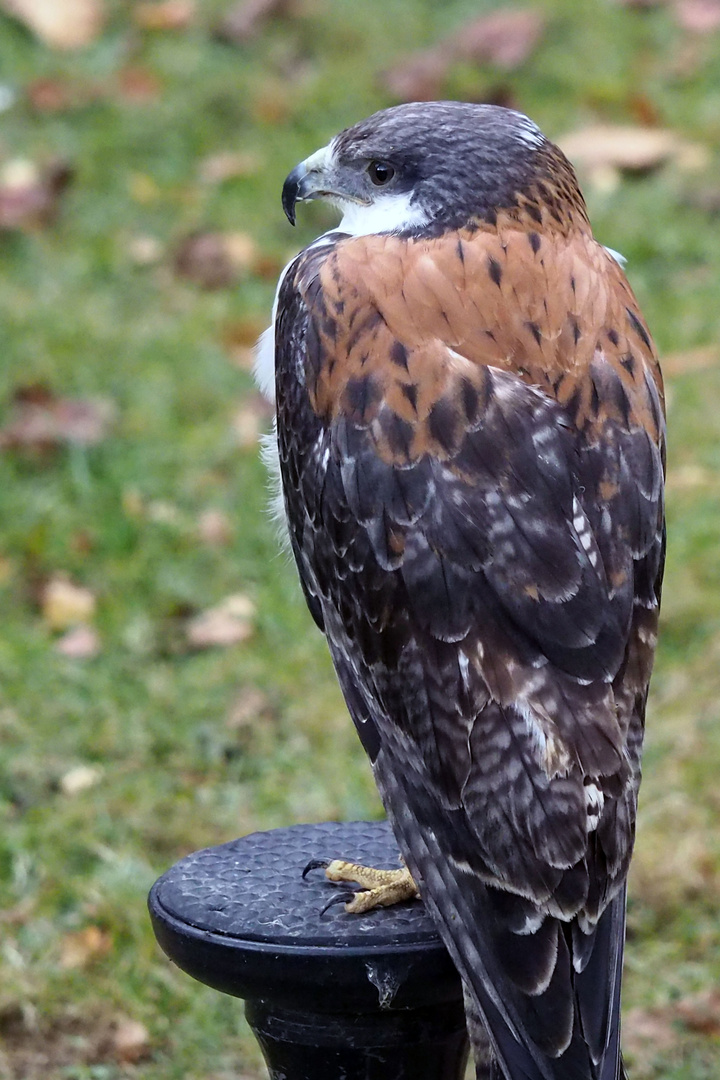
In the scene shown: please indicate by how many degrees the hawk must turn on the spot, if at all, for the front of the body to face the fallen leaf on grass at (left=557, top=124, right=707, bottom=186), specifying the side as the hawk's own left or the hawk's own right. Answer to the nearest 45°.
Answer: approximately 45° to the hawk's own right

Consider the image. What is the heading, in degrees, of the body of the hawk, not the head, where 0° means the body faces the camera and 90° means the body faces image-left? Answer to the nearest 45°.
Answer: approximately 135°

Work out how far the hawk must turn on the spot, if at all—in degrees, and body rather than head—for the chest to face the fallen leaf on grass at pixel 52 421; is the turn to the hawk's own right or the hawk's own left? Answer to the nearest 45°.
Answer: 0° — it already faces it

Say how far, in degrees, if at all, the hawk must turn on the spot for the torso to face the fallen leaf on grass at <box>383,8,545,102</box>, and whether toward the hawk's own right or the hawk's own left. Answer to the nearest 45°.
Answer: approximately 45° to the hawk's own right

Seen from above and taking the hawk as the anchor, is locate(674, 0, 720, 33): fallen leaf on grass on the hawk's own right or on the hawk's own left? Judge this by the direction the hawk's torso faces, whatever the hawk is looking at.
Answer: on the hawk's own right
